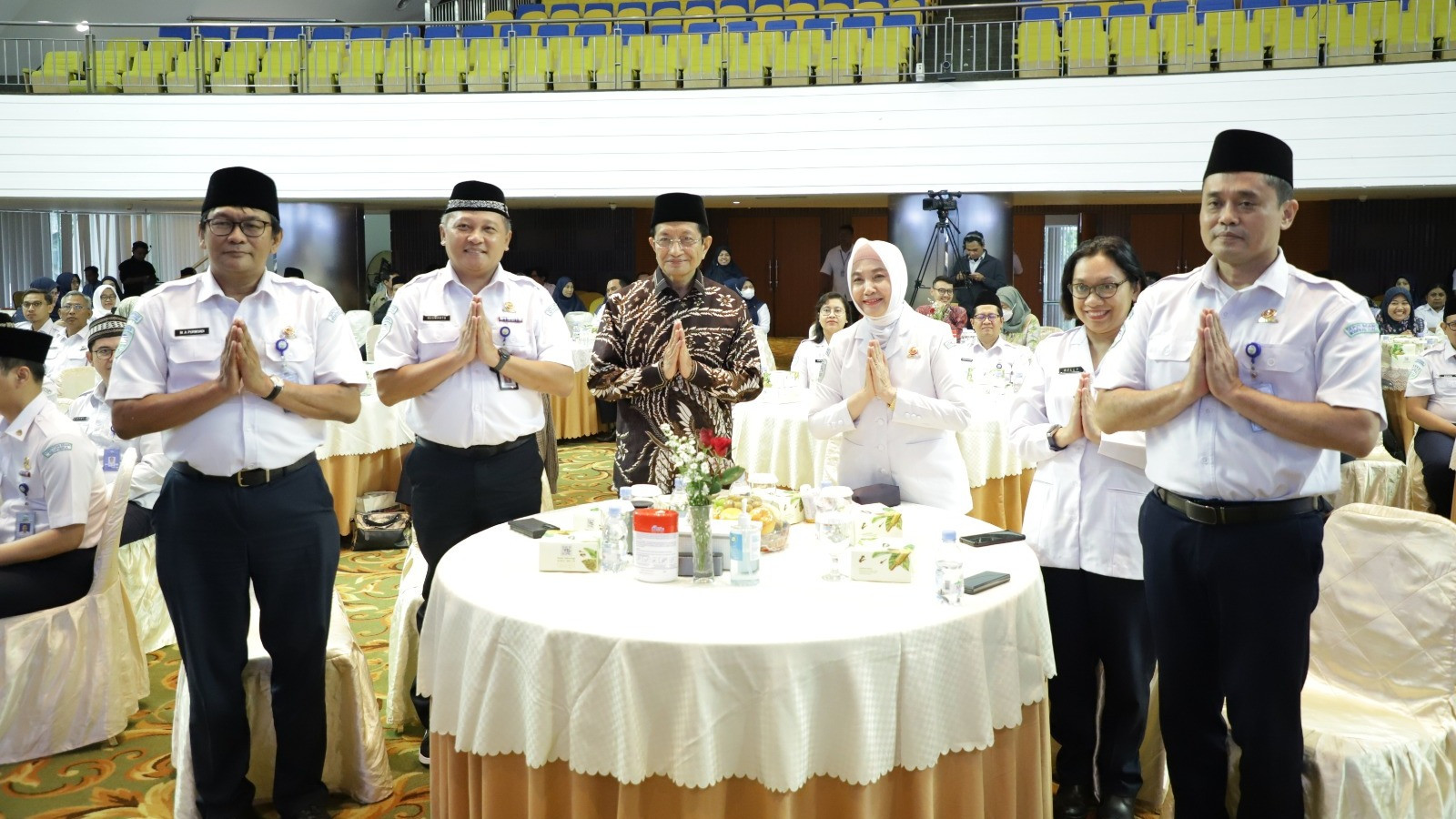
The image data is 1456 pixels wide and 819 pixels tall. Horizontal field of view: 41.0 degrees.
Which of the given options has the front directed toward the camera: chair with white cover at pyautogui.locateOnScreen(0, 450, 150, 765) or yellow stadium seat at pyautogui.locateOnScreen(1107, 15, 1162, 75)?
the yellow stadium seat

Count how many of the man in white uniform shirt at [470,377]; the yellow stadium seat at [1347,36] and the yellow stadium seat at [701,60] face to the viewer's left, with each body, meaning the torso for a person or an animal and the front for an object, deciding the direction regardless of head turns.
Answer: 0

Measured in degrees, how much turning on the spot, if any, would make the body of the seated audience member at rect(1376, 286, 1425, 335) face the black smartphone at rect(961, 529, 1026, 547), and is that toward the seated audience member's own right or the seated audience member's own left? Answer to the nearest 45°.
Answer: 0° — they already face it

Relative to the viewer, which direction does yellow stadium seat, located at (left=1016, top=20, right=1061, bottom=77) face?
toward the camera

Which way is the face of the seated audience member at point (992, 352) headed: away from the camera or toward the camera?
toward the camera

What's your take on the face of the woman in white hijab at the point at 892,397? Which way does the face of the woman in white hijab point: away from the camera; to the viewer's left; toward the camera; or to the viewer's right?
toward the camera

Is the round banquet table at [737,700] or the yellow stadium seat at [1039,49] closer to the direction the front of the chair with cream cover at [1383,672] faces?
the round banquet table

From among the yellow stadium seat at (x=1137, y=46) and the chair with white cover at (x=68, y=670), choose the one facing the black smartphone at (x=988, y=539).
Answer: the yellow stadium seat

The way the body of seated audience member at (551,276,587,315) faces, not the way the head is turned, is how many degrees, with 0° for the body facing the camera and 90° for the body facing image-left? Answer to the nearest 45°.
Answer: approximately 315°

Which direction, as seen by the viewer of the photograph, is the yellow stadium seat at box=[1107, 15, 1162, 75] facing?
facing the viewer

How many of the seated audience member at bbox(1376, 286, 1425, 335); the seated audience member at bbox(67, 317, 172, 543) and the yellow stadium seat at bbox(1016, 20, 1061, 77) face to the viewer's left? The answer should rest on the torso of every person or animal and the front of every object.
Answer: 0

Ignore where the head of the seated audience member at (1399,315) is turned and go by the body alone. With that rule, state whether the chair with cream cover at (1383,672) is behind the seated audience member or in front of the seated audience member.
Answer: in front

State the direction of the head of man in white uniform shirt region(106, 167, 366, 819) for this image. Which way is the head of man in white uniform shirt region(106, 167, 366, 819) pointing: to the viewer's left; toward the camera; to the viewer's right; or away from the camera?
toward the camera
